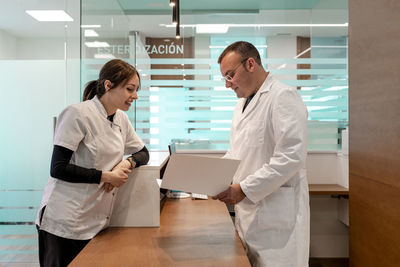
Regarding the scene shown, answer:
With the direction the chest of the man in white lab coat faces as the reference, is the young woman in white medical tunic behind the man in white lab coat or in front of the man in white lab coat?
in front

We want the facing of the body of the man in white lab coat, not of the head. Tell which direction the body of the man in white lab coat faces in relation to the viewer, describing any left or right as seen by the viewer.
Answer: facing the viewer and to the left of the viewer

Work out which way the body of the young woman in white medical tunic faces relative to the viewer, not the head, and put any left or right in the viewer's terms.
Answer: facing the viewer and to the right of the viewer

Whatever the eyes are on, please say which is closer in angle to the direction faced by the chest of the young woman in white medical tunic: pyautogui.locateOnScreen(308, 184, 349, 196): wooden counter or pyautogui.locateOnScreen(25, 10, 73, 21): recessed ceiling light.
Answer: the wooden counter

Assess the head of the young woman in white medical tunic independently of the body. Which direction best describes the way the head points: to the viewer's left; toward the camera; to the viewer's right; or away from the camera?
to the viewer's right

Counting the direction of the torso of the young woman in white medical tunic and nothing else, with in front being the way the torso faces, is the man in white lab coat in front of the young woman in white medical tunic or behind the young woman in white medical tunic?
in front

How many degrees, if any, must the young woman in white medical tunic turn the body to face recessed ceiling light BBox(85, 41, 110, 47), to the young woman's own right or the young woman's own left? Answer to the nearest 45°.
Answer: approximately 135° to the young woman's own left

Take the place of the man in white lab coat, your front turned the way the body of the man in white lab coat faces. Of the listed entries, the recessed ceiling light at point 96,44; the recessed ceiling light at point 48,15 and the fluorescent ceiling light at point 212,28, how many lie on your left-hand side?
0

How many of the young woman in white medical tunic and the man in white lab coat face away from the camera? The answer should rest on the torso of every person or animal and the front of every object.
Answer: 0
